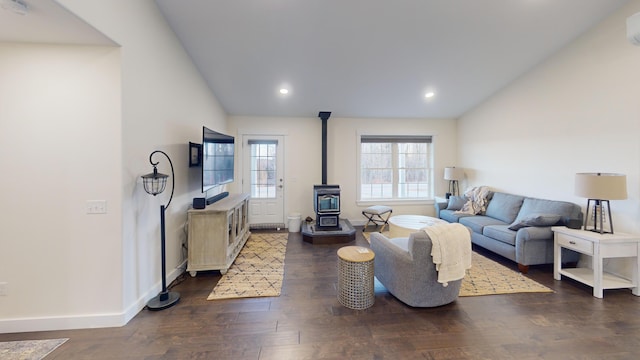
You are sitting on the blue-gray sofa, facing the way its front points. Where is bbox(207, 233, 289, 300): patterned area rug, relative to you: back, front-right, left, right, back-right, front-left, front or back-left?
front

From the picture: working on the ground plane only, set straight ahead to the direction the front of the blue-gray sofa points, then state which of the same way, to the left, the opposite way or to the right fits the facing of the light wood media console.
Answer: the opposite way

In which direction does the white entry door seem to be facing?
toward the camera

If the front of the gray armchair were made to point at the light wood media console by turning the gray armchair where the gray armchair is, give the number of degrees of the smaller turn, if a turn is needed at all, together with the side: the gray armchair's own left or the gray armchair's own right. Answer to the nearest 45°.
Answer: approximately 45° to the gray armchair's own left

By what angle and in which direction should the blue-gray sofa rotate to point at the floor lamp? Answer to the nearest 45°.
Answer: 0° — it already faces it

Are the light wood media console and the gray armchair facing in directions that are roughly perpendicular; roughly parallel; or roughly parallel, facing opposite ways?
roughly perpendicular

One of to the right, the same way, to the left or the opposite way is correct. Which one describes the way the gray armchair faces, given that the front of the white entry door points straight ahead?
the opposite way

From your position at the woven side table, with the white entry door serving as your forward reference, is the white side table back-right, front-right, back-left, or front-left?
back-right

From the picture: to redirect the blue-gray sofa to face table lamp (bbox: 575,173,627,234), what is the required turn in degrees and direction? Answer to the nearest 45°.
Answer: approximately 90° to its left

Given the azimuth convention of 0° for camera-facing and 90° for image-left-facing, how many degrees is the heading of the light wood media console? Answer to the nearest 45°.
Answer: approximately 270°

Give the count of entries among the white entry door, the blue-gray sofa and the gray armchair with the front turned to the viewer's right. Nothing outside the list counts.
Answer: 0

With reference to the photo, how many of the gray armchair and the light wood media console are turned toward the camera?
0

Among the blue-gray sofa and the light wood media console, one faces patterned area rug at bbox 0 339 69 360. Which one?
the blue-gray sofa

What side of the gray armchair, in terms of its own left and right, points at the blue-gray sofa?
right

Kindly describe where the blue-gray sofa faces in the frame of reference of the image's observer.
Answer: facing the viewer and to the left of the viewer

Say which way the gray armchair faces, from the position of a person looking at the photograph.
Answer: facing away from the viewer and to the left of the viewer

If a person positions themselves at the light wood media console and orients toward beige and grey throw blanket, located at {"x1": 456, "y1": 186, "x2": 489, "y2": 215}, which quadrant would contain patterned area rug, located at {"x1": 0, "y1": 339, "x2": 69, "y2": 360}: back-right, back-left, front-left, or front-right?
back-right

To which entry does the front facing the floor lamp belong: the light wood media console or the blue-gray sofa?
the blue-gray sofa

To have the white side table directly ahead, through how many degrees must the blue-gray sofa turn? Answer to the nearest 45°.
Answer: approximately 90° to its left

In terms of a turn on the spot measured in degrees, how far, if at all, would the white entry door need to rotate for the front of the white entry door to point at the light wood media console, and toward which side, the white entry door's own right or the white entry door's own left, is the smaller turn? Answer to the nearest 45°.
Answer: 0° — it already faces it
